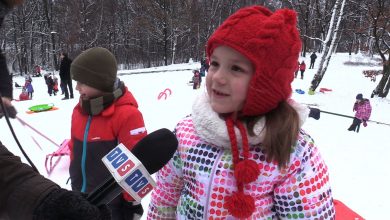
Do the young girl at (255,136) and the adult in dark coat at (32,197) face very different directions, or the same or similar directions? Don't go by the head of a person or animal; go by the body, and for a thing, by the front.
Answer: very different directions

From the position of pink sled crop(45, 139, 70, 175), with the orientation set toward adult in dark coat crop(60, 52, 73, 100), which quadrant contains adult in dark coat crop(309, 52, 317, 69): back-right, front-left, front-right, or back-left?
front-right

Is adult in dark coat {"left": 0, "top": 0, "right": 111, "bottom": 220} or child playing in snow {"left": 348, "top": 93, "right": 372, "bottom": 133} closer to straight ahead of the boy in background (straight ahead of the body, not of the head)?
the adult in dark coat

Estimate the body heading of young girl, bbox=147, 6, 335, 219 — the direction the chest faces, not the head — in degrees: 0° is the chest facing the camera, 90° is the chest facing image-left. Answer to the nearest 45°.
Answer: approximately 45°

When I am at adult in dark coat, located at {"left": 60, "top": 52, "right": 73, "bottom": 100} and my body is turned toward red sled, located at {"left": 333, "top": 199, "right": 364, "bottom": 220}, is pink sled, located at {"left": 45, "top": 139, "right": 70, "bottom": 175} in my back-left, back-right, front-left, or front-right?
front-right

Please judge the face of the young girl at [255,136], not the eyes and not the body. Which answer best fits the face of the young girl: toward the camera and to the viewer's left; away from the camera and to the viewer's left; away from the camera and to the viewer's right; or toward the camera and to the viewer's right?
toward the camera and to the viewer's left

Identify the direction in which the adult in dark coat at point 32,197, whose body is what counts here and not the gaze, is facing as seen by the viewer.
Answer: to the viewer's right

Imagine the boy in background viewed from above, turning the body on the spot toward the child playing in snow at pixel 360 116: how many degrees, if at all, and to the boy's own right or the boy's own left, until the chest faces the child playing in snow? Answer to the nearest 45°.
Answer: approximately 180°

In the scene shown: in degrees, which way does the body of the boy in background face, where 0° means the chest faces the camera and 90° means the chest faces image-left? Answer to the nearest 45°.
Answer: approximately 45°

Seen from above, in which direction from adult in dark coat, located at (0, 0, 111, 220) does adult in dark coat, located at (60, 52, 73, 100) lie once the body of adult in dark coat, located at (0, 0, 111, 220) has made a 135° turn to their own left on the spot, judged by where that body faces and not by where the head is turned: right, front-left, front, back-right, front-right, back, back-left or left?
front-right

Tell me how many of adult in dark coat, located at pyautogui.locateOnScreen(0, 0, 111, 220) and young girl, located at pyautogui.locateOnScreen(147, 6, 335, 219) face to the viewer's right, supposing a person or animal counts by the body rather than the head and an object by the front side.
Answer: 1

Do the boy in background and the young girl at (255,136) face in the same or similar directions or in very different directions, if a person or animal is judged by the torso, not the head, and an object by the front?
same or similar directions

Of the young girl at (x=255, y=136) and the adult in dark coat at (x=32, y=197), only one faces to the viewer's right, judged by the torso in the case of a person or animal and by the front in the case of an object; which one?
the adult in dark coat

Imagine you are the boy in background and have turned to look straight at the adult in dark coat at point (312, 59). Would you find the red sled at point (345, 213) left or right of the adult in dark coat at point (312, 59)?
right
